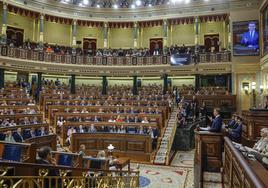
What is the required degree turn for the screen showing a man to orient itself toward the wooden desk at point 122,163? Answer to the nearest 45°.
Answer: approximately 45° to its left

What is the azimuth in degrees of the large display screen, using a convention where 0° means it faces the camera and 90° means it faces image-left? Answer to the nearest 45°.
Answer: approximately 0°

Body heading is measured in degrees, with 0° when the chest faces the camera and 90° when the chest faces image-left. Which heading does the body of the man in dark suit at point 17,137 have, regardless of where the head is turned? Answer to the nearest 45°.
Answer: approximately 315°

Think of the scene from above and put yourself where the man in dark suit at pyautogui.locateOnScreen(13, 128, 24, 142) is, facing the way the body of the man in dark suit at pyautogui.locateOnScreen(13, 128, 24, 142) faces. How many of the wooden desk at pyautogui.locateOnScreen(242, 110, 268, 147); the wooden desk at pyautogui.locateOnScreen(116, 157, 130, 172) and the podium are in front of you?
3

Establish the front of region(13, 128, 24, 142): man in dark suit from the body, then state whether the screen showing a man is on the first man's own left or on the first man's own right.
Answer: on the first man's own left

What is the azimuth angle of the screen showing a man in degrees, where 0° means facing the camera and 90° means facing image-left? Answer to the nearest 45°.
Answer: approximately 45°

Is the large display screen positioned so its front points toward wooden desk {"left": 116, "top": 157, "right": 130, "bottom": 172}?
yes
